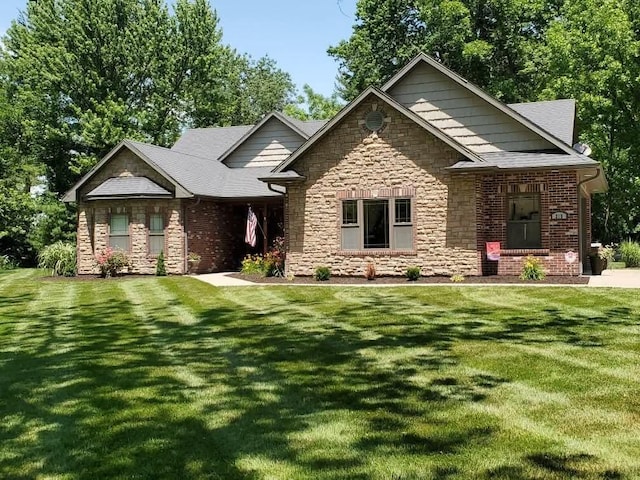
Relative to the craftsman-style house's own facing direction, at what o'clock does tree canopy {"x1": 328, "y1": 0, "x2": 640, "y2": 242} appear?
The tree canopy is roughly at 7 o'clock from the craftsman-style house.

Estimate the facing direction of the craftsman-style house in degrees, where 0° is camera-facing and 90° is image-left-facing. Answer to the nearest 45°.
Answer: approximately 0°

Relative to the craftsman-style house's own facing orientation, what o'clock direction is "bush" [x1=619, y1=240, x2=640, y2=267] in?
The bush is roughly at 8 o'clock from the craftsman-style house.

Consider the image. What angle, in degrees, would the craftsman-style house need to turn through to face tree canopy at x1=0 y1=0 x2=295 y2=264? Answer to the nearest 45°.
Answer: approximately 135° to its right
